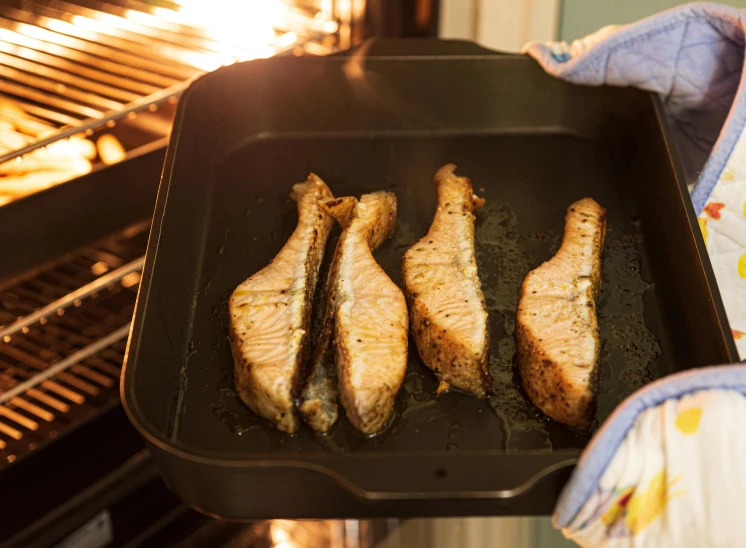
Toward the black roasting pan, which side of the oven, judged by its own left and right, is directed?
front

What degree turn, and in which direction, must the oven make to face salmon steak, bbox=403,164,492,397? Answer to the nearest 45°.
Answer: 0° — it already faces it

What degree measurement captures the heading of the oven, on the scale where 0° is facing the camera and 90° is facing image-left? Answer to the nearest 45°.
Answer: approximately 315°

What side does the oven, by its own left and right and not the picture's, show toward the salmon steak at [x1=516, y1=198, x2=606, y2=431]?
front
